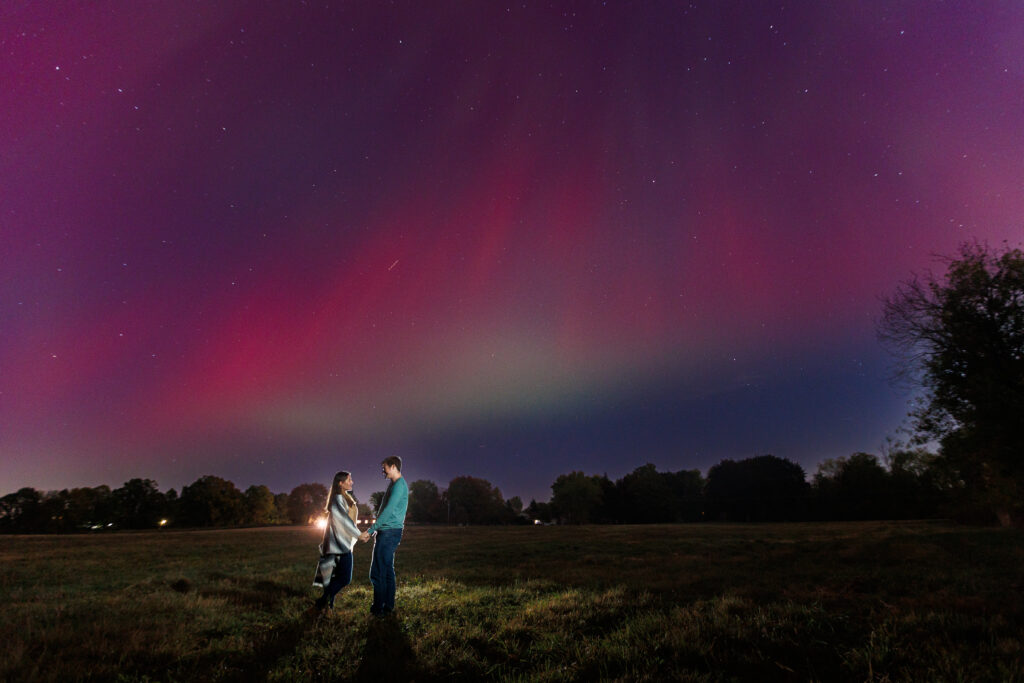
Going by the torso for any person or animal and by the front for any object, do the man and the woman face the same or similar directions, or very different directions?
very different directions

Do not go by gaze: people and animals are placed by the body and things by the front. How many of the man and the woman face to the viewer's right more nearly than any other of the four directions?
1

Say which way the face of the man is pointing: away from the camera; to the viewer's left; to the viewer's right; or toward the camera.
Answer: to the viewer's left

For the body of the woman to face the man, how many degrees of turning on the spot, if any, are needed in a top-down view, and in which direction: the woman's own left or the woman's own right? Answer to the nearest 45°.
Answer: approximately 45° to the woman's own right

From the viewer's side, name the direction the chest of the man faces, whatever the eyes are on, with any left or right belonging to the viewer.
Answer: facing to the left of the viewer

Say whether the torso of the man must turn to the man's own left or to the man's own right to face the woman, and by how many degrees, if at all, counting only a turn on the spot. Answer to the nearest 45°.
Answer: approximately 45° to the man's own right

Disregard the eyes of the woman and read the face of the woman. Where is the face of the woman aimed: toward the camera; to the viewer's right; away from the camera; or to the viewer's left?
to the viewer's right

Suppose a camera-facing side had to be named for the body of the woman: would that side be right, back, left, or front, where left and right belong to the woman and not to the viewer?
right
